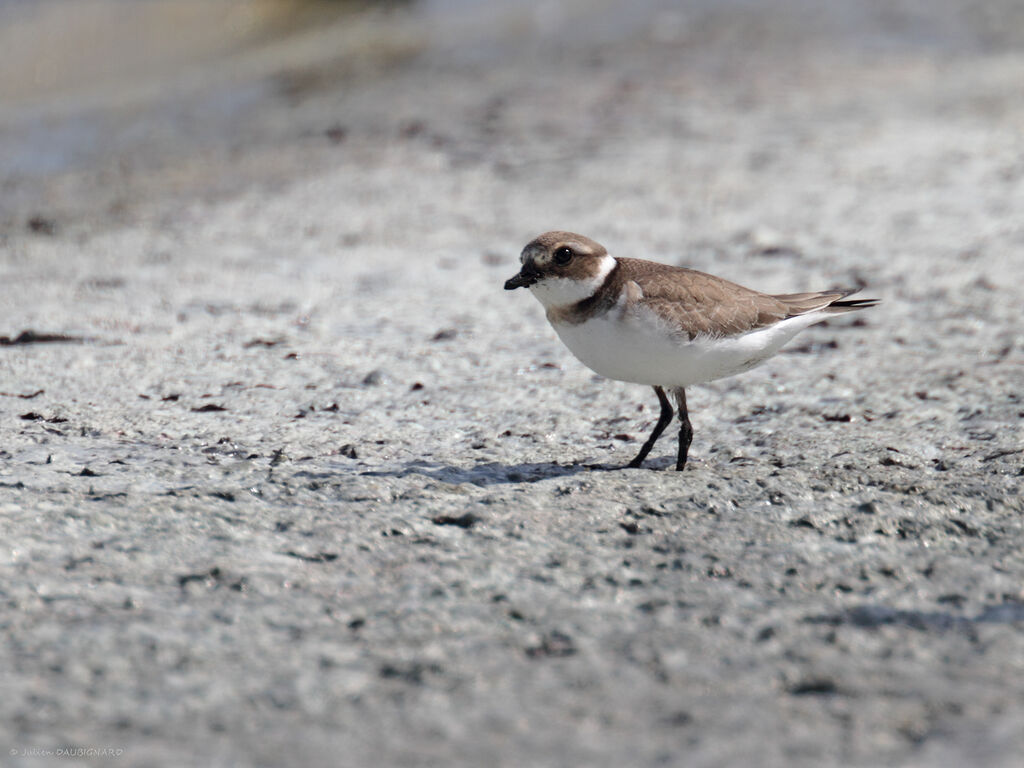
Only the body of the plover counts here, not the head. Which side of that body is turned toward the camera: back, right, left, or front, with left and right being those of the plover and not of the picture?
left
